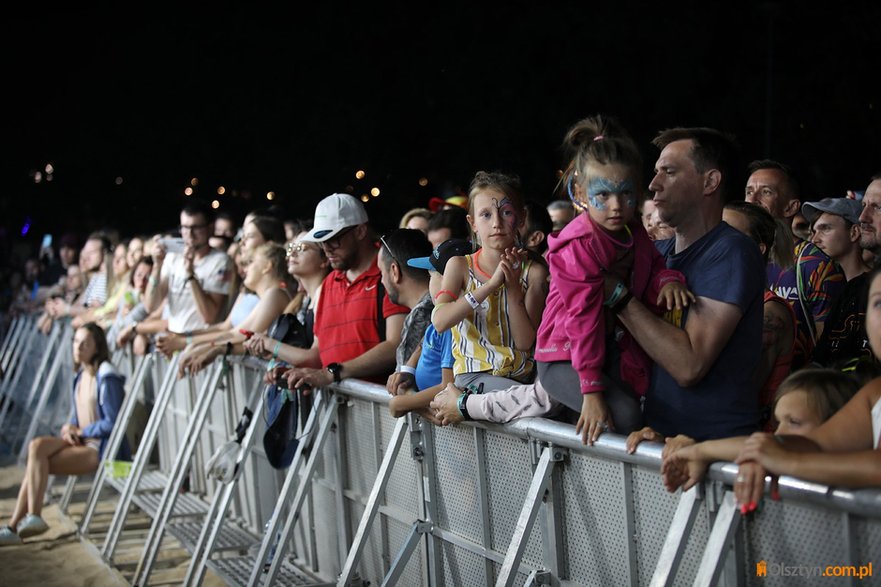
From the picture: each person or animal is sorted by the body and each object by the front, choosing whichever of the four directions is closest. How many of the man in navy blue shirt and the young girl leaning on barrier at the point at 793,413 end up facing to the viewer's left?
2

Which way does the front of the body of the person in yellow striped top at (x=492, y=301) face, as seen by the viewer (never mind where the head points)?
toward the camera

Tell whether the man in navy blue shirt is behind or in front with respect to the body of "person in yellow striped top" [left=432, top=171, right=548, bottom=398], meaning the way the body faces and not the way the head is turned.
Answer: in front

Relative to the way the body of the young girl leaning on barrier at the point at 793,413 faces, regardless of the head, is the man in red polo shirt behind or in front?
in front

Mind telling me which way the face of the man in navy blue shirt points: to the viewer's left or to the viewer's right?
to the viewer's left

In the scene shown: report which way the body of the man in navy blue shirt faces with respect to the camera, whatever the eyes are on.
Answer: to the viewer's left

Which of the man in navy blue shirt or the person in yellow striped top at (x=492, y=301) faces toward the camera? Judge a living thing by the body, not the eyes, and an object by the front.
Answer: the person in yellow striped top

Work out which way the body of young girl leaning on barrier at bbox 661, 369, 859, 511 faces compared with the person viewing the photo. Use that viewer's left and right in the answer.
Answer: facing to the left of the viewer

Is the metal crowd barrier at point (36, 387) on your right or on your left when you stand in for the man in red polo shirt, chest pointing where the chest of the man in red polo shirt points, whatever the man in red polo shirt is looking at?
on your right

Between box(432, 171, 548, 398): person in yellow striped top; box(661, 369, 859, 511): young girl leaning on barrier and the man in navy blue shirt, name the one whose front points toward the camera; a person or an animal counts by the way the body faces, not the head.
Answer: box(432, 171, 548, 398): person in yellow striped top

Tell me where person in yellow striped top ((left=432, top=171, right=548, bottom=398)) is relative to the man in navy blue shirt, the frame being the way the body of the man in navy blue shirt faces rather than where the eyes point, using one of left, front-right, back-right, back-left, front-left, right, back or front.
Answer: front-right

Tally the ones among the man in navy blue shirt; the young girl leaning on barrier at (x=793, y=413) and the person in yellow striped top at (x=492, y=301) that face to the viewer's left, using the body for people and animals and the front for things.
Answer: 2

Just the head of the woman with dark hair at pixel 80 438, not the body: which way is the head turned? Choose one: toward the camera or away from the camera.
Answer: toward the camera
